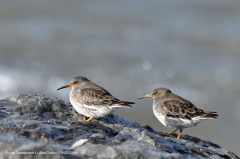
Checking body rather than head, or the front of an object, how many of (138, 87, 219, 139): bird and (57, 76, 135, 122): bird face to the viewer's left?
2

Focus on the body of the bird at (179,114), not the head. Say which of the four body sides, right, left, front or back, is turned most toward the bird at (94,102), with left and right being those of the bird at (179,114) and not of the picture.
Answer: front

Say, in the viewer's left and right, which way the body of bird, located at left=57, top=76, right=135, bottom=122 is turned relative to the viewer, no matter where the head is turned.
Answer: facing to the left of the viewer

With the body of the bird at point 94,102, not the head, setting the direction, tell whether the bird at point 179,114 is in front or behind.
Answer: behind

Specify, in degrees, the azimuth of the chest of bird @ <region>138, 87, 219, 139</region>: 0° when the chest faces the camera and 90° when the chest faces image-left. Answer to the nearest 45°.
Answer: approximately 90°
